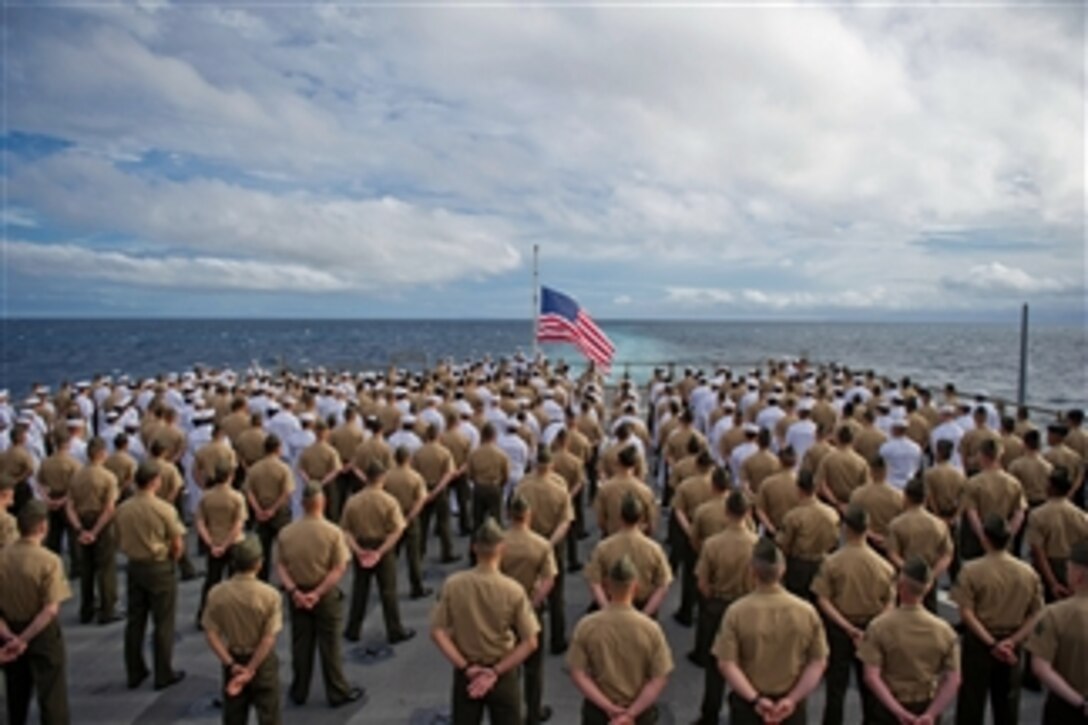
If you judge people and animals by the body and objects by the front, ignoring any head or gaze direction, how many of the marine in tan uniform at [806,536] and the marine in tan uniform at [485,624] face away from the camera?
2

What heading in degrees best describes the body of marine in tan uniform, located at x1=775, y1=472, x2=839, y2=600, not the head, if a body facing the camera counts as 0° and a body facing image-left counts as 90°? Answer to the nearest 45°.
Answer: approximately 180°

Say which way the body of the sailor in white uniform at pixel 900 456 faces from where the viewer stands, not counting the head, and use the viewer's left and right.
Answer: facing away from the viewer

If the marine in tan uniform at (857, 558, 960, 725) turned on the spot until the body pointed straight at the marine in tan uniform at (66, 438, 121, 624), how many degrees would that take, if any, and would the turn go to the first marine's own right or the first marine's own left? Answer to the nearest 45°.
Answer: approximately 90° to the first marine's own left

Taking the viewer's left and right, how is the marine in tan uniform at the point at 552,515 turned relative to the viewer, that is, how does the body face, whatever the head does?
facing away from the viewer

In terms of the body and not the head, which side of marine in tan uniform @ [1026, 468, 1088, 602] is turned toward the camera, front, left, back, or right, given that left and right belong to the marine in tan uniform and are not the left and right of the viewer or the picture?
back

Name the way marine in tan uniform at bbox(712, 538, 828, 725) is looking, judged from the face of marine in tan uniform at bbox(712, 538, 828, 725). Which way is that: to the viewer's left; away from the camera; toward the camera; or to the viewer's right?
away from the camera

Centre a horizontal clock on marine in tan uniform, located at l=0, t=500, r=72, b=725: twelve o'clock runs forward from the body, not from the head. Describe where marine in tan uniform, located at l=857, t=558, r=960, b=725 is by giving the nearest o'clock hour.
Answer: marine in tan uniform, located at l=857, t=558, r=960, b=725 is roughly at 3 o'clock from marine in tan uniform, located at l=0, t=500, r=72, b=725.

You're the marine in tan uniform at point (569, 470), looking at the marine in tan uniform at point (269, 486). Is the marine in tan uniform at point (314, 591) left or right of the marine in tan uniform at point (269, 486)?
left

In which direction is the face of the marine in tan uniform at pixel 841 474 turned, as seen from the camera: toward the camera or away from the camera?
away from the camera

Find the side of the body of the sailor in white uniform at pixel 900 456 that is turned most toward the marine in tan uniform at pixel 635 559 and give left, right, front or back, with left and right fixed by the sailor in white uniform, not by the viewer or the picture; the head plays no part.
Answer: back

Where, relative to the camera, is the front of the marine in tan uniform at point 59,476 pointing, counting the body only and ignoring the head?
away from the camera

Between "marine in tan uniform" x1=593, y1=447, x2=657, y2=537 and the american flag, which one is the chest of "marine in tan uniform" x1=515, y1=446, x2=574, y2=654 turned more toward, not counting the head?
the american flag

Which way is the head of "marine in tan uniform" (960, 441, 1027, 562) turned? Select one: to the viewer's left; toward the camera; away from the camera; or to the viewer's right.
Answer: away from the camera

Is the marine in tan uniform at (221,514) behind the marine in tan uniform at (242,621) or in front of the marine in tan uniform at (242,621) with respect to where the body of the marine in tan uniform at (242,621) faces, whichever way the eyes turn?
in front

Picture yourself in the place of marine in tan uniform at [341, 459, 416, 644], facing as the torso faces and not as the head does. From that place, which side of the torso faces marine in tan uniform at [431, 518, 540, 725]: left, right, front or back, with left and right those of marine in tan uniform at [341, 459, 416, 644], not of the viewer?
back

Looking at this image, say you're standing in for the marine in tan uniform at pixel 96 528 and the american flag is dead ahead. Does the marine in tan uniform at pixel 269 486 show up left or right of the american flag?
right

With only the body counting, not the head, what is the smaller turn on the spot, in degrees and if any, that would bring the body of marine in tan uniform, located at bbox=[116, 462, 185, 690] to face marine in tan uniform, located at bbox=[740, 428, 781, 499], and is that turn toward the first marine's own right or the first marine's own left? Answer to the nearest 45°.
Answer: approximately 45° to the first marine's own right

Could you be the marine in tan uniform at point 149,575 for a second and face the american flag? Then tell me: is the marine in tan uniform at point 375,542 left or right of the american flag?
right
